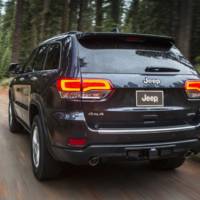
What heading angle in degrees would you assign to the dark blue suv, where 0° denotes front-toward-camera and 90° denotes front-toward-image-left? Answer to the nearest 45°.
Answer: approximately 135°
